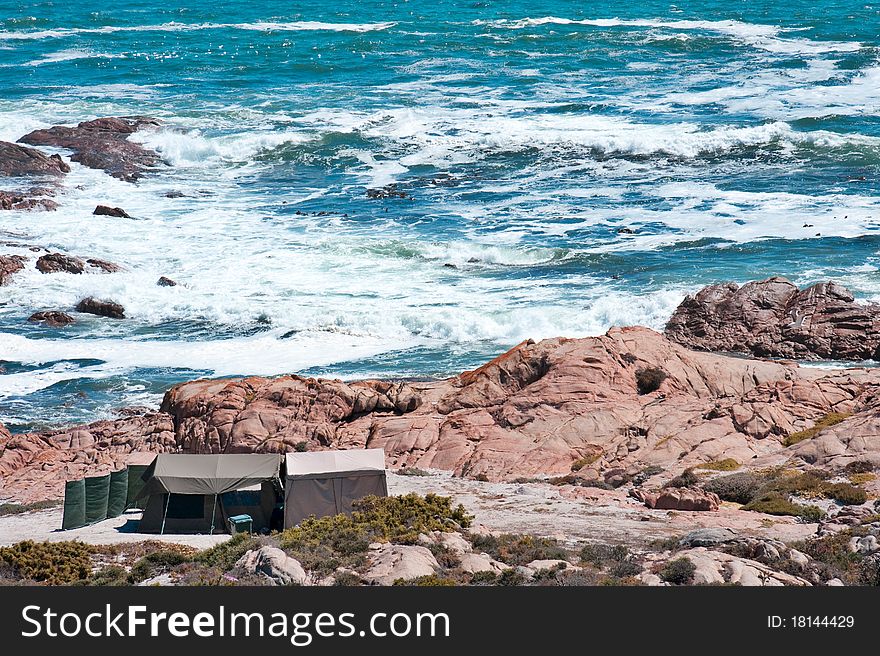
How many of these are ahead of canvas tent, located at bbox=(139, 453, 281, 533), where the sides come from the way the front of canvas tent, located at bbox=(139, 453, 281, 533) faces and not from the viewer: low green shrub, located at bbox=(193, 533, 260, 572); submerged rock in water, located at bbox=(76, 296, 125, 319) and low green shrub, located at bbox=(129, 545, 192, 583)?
2

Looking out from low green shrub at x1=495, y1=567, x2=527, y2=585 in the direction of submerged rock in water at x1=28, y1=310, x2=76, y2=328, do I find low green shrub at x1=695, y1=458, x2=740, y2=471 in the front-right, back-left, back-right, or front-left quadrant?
front-right

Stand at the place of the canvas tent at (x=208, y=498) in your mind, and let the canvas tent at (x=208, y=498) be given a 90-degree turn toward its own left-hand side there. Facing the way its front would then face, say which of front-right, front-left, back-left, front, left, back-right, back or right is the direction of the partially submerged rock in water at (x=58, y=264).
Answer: left

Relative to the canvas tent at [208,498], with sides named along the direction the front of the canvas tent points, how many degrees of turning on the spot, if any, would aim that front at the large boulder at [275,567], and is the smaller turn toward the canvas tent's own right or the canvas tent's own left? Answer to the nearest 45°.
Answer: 0° — it already faces it

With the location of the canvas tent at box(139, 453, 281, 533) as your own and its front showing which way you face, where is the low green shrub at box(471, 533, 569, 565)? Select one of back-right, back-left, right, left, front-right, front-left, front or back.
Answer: front-left

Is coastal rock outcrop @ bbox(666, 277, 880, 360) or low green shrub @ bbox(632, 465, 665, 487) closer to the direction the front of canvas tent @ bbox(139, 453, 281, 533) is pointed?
the low green shrub

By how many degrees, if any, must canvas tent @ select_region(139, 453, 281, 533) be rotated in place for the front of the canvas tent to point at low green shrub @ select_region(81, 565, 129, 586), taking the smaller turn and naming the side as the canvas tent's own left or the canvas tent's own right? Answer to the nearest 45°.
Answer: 0° — it already faces it

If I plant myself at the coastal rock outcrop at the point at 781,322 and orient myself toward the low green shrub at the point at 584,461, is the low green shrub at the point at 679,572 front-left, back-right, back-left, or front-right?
front-left

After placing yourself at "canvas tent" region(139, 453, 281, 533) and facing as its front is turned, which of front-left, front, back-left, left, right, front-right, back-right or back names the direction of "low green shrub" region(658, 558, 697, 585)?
front-left

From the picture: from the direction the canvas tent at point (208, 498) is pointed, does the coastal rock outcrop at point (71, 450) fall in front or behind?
behind

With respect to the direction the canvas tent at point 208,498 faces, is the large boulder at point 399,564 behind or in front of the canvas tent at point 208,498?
in front

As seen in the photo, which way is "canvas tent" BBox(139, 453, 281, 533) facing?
toward the camera

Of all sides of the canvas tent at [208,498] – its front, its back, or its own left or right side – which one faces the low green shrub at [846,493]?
left

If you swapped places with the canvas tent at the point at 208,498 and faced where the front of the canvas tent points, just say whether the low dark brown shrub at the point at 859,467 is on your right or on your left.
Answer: on your left

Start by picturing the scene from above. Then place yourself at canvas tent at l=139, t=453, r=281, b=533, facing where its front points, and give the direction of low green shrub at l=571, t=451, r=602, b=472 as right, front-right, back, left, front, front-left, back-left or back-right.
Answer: left

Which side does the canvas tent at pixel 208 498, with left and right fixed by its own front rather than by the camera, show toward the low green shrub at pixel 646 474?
left

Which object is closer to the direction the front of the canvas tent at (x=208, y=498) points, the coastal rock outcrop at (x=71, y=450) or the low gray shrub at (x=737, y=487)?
the low gray shrub

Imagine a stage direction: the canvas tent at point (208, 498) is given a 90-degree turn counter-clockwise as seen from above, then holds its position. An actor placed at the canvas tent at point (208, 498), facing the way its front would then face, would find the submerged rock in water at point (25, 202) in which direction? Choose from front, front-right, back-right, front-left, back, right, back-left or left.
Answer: left

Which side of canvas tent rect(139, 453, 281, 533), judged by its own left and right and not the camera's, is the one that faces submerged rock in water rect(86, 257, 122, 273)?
back

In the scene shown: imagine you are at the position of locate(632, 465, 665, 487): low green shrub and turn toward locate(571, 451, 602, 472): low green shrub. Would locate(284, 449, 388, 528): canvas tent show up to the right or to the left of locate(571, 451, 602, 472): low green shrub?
left

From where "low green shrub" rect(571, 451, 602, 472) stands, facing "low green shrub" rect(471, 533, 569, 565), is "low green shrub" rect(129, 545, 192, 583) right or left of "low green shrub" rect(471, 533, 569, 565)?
right
